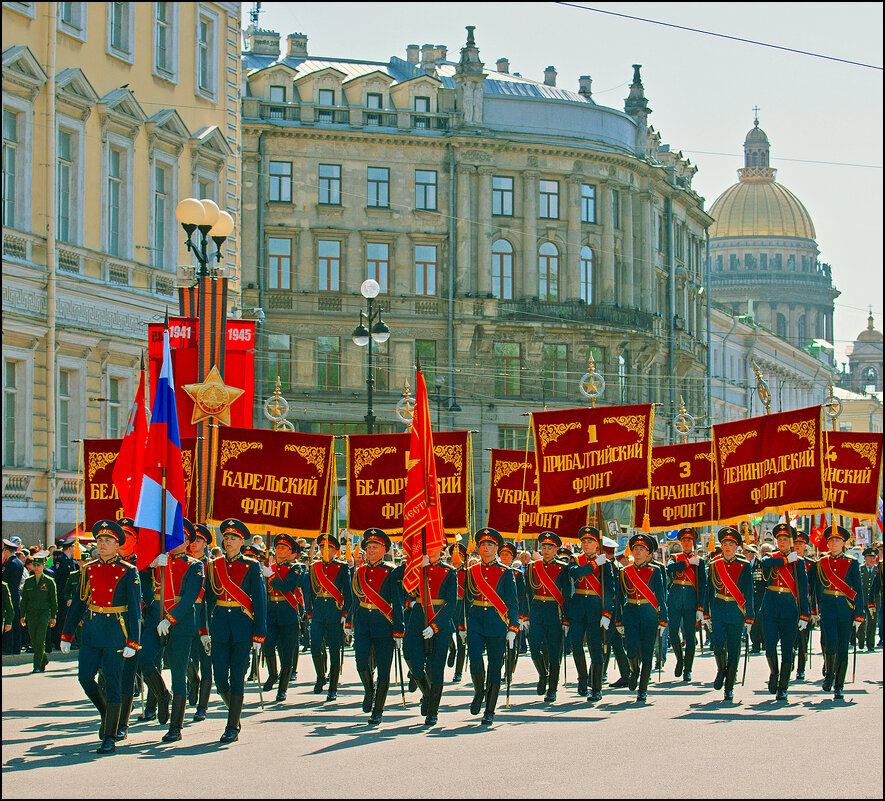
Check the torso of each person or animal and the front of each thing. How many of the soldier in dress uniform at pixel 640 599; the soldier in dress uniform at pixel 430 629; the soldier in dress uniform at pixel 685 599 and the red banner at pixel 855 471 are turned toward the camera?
4

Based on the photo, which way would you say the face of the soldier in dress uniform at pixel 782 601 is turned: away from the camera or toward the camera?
toward the camera

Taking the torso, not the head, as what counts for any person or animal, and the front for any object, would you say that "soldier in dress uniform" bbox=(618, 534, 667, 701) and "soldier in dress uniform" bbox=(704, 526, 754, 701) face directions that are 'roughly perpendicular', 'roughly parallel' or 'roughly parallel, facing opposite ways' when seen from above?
roughly parallel

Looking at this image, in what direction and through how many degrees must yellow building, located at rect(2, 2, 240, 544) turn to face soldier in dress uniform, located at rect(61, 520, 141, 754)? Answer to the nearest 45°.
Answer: approximately 45° to its right

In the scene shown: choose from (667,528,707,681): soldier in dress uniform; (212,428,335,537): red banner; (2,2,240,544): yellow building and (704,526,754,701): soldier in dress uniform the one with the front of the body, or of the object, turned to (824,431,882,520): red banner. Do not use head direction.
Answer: the yellow building

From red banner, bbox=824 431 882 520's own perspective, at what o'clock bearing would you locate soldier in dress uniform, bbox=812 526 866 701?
The soldier in dress uniform is roughly at 12 o'clock from the red banner.

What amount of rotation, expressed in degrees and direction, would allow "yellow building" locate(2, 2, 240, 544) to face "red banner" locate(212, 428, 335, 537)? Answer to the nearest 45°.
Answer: approximately 45° to its right

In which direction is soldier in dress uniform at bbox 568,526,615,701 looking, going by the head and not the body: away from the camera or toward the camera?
toward the camera

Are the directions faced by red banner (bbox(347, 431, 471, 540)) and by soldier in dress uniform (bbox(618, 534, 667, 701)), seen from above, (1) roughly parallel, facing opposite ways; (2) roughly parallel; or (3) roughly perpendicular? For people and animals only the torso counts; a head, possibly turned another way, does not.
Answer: roughly parallel

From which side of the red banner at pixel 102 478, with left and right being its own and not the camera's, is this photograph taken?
front

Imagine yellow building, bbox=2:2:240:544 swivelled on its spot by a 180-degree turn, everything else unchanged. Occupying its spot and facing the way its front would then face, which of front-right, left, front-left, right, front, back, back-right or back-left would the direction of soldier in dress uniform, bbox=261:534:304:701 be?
back-left

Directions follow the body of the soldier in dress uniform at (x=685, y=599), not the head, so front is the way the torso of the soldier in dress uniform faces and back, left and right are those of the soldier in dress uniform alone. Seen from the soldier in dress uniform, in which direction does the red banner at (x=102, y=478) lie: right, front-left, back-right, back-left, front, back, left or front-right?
right

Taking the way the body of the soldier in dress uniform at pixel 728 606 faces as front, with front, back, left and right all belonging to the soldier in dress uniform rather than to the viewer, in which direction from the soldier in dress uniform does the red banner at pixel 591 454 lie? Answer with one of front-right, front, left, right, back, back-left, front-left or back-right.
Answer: back-right

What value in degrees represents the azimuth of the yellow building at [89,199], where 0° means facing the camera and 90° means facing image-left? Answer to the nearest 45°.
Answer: approximately 315°

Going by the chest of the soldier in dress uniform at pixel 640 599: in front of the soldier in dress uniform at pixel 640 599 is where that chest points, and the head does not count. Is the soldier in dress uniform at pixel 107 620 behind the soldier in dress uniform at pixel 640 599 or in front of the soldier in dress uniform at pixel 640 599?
in front

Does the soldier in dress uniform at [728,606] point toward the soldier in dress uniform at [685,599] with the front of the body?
no

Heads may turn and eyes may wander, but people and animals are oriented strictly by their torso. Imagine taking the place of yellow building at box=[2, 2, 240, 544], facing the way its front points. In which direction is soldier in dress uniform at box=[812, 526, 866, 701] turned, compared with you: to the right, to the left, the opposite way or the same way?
to the right

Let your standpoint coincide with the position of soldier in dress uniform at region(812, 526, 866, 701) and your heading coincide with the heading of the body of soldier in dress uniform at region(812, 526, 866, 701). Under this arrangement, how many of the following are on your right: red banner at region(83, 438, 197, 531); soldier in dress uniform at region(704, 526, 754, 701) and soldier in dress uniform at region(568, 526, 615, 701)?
3

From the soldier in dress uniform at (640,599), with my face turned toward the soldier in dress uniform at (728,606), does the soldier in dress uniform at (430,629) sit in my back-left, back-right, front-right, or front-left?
back-right

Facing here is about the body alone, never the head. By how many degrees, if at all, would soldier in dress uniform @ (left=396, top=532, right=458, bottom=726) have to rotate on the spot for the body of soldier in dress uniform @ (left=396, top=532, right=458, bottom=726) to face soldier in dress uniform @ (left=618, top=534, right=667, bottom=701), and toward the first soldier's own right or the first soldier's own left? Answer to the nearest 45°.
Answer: approximately 135° to the first soldier's own left

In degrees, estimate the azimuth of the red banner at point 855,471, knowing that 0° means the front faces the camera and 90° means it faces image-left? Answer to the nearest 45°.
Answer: approximately 0°

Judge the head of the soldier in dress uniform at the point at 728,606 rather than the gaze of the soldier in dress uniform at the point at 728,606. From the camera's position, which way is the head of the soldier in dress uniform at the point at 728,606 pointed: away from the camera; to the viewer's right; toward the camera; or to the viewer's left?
toward the camera

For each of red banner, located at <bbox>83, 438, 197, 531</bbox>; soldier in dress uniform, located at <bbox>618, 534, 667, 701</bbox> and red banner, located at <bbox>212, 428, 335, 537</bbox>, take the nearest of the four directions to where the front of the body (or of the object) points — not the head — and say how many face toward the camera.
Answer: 3

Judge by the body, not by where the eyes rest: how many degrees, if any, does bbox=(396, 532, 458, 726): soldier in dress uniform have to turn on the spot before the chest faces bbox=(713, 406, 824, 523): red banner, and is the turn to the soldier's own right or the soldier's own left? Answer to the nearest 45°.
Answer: approximately 135° to the soldier's own left
